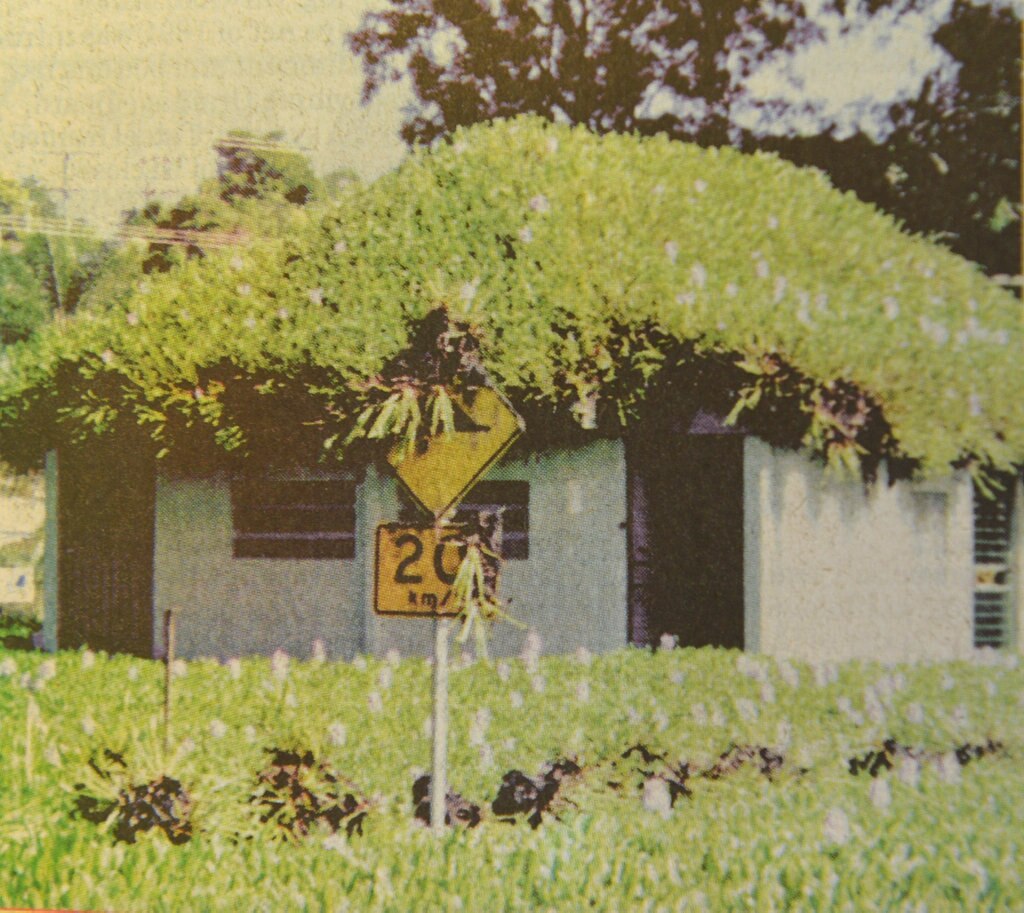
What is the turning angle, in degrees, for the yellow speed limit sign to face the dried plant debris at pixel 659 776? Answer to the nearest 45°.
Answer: approximately 135° to its left

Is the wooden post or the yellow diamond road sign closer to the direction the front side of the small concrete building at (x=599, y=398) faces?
the yellow diamond road sign

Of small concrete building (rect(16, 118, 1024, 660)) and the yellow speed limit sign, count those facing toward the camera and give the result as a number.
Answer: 2

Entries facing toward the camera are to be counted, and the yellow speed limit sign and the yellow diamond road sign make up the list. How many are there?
2

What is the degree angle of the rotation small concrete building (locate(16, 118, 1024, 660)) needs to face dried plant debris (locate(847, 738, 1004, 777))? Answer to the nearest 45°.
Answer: approximately 45° to its left

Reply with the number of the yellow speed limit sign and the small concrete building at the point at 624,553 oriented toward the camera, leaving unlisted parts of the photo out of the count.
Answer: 2
